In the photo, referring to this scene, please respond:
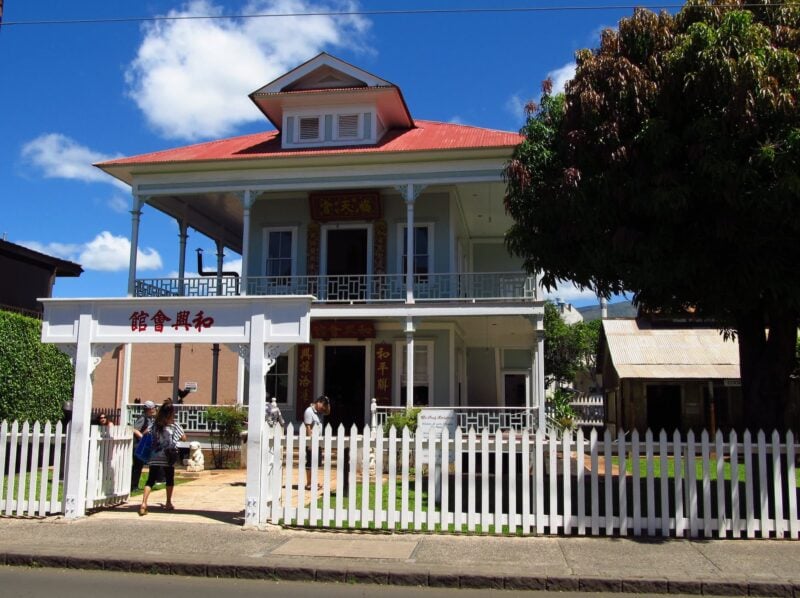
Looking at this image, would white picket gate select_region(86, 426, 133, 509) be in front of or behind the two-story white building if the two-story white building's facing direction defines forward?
in front

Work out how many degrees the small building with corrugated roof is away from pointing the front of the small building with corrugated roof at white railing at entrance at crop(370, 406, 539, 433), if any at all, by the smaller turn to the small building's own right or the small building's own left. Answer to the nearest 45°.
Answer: approximately 45° to the small building's own right

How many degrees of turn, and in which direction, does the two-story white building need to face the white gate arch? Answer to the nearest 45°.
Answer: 0° — it already faces it

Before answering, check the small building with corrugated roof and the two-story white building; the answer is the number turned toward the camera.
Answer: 2

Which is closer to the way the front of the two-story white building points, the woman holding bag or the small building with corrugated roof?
the woman holding bag

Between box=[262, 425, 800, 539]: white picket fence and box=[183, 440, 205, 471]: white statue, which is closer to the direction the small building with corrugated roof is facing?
the white picket fence

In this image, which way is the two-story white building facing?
toward the camera

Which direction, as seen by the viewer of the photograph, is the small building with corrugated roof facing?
facing the viewer

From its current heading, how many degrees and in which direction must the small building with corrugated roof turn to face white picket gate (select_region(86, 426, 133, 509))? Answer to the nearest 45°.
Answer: approximately 45° to its right

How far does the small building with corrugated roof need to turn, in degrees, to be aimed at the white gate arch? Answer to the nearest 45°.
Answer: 0° — it already faces it

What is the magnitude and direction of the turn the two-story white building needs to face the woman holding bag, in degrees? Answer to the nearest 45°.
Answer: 0° — it already faces them
